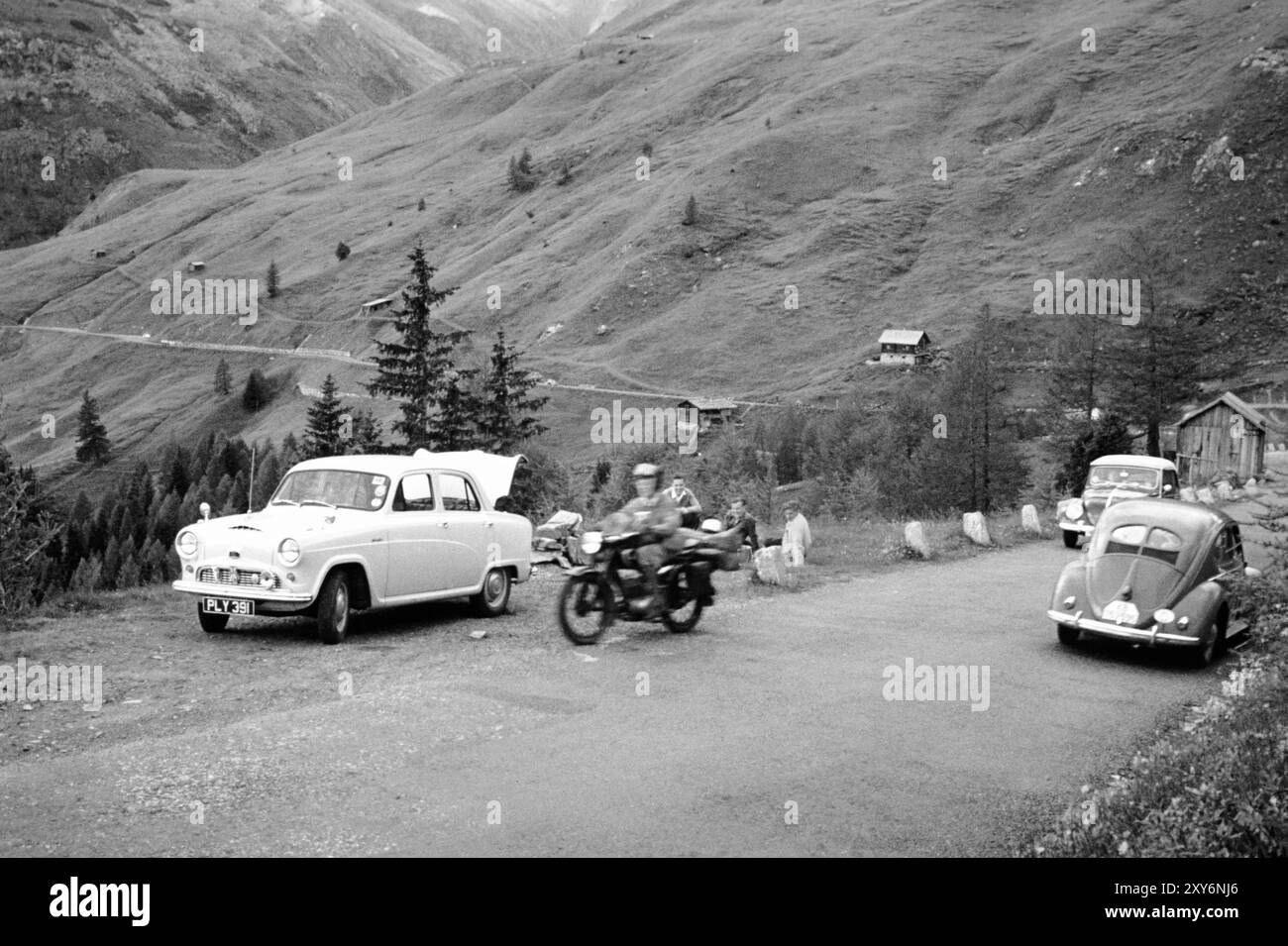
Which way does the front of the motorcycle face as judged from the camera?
facing the viewer and to the left of the viewer

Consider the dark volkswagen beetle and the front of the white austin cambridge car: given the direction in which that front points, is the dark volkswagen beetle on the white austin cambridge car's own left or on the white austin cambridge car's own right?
on the white austin cambridge car's own left

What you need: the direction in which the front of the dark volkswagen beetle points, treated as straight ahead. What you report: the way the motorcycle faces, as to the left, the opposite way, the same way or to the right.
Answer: the opposite way

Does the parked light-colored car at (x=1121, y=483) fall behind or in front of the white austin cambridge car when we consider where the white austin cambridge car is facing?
behind

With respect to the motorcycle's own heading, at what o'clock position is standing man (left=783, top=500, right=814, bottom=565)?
The standing man is roughly at 5 o'clock from the motorcycle.

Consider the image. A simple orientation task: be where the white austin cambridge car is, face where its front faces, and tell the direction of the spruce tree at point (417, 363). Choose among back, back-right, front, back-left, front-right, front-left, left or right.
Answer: back-right

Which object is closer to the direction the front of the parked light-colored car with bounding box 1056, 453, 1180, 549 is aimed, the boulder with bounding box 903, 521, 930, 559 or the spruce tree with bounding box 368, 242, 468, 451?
the boulder

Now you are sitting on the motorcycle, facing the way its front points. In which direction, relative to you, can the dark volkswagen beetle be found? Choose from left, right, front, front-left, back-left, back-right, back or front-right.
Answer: back-left

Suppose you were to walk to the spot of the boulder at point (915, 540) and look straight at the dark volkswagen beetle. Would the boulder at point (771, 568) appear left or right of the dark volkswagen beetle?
right

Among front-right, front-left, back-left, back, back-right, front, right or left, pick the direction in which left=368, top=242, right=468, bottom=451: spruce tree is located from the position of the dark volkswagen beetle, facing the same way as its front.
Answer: left
